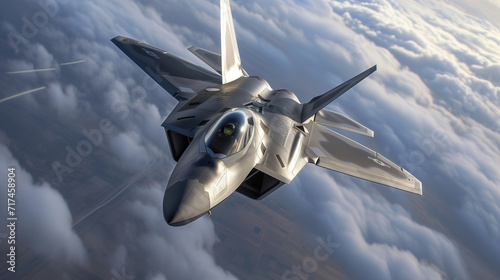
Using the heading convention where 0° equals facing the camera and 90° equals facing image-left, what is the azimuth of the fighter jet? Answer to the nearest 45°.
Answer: approximately 45°
